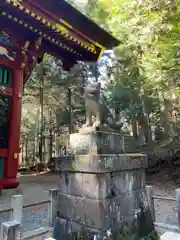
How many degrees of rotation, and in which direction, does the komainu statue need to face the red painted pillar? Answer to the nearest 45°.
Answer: approximately 45° to its right

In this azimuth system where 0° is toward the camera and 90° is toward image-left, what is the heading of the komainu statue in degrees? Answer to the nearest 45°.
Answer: approximately 45°
